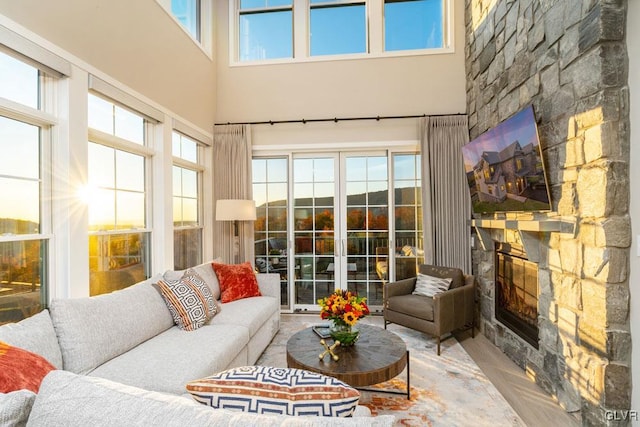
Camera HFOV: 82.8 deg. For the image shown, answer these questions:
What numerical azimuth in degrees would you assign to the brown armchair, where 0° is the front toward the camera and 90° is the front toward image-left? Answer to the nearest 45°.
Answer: approximately 45°

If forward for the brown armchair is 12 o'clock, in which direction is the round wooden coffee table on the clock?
The round wooden coffee table is roughly at 11 o'clock from the brown armchair.

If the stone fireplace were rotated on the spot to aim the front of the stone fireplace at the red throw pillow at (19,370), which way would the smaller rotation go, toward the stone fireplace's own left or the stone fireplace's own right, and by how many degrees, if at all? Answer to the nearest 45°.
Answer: approximately 45° to the stone fireplace's own left

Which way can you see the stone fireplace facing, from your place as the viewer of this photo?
facing to the left of the viewer

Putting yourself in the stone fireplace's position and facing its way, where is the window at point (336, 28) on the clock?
The window is roughly at 1 o'clock from the stone fireplace.

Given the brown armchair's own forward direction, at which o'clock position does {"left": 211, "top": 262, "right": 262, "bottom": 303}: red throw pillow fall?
The red throw pillow is roughly at 1 o'clock from the brown armchair.

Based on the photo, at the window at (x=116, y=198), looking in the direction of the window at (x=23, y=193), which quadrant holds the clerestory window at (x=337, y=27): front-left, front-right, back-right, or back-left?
back-left

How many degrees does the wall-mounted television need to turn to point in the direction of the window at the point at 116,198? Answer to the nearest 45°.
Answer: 0° — it already faces it

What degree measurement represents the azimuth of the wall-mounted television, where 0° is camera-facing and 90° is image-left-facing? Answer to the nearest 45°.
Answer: approximately 45°

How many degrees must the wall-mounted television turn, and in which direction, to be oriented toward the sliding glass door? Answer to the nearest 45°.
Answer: approximately 90° to its right
